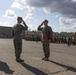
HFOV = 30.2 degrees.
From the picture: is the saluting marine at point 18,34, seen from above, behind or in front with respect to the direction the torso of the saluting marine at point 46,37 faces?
in front

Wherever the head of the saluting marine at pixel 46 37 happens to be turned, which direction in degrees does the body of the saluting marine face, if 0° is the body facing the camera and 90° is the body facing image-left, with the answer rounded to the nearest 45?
approximately 45°
